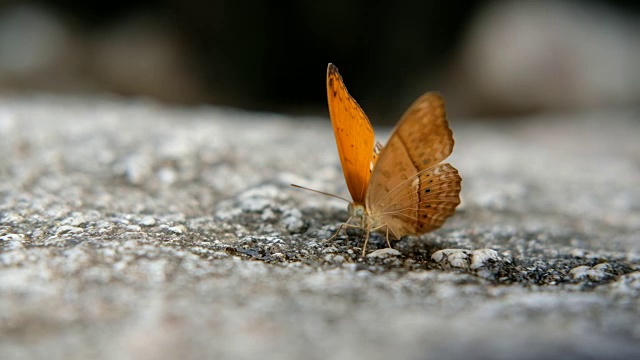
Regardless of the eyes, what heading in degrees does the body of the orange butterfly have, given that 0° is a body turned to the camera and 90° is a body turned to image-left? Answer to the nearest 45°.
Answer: approximately 45°
